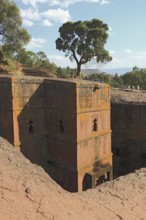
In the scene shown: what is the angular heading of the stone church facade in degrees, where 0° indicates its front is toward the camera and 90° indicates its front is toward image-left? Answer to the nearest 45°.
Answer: approximately 315°

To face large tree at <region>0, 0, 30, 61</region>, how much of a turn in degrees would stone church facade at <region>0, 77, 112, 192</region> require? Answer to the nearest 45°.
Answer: approximately 135° to its left
